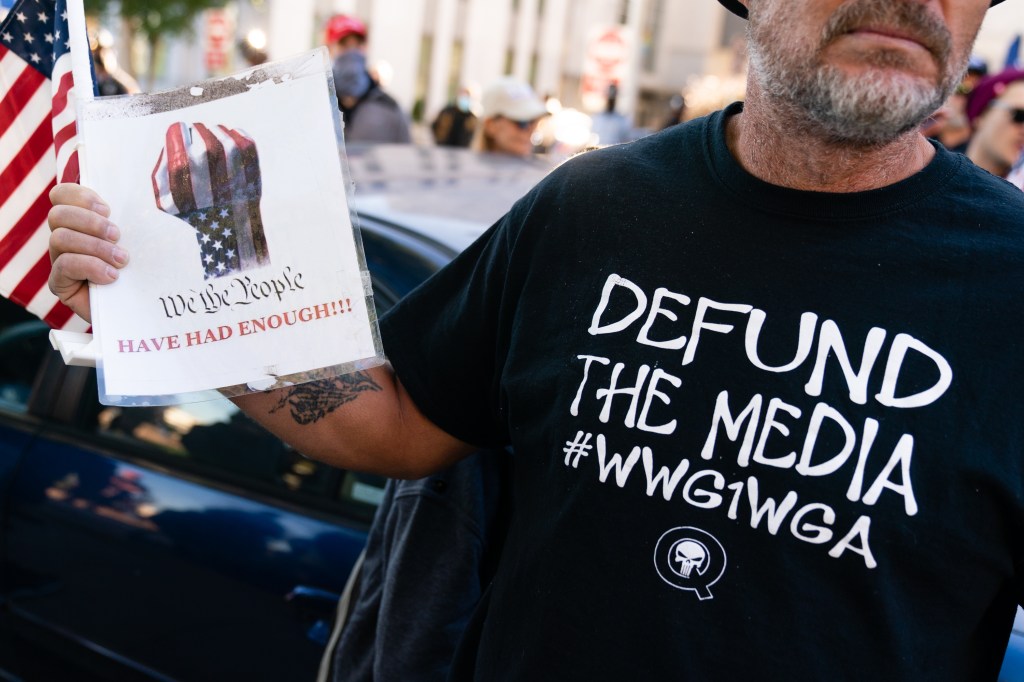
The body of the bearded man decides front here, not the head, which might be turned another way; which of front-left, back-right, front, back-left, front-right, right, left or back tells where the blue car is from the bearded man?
back-right

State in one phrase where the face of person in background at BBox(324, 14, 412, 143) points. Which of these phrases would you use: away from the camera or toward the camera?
toward the camera

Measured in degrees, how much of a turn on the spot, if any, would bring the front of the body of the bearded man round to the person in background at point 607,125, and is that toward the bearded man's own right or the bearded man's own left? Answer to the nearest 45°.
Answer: approximately 180°

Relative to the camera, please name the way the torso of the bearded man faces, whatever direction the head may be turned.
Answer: toward the camera

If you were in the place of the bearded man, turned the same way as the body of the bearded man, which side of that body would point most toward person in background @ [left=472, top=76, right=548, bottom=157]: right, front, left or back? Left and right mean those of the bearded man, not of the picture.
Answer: back

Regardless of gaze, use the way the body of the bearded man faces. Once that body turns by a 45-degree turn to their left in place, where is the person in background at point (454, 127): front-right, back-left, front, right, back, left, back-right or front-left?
back-left
